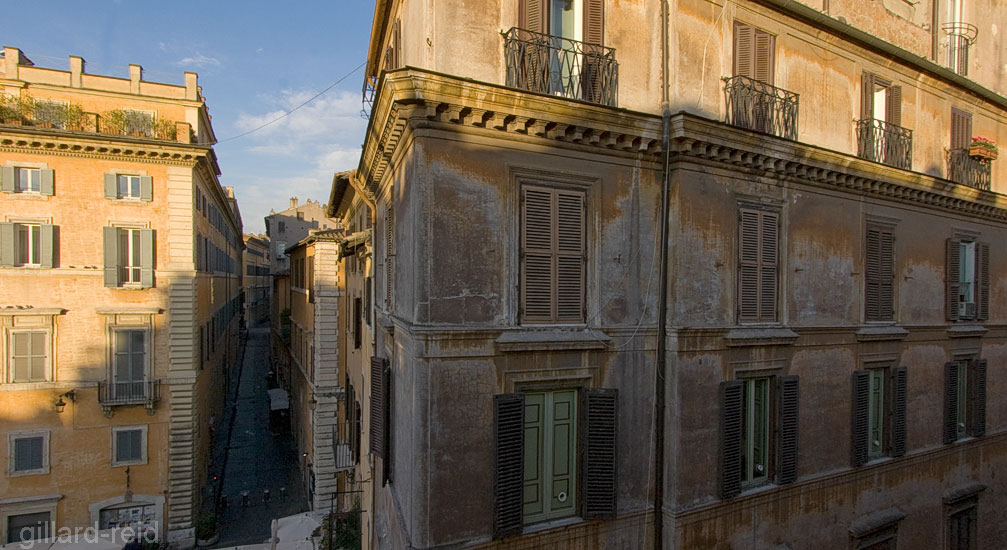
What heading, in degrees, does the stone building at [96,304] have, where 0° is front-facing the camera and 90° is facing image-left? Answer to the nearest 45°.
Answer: approximately 0°

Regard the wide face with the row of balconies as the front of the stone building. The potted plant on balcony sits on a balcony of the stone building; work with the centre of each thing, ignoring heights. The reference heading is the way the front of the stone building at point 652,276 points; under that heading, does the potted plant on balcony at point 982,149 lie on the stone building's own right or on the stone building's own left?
on the stone building's own left

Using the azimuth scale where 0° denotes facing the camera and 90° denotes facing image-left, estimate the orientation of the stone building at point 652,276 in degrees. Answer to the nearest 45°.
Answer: approximately 315°
